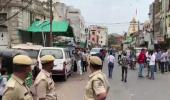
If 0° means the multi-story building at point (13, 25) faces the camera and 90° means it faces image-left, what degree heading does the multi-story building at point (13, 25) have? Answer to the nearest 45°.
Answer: approximately 315°

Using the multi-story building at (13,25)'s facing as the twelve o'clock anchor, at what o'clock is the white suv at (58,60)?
The white suv is roughly at 1 o'clock from the multi-story building.

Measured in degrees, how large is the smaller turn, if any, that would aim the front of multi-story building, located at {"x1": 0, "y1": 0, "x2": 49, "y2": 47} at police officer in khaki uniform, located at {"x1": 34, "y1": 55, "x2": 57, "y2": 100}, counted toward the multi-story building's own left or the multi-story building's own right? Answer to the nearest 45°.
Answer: approximately 45° to the multi-story building's own right
